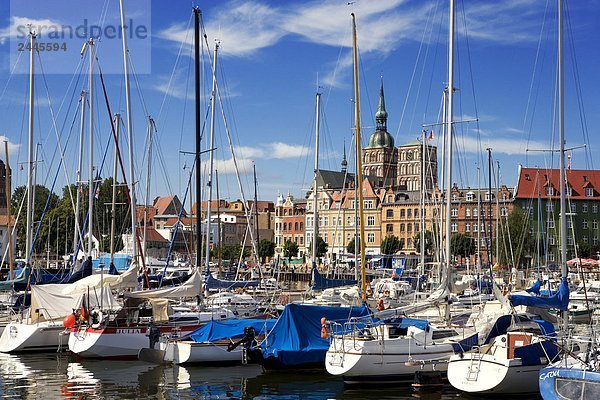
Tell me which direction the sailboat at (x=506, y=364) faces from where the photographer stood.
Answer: facing away from the viewer and to the right of the viewer

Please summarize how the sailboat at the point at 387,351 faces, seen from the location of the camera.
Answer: facing away from the viewer and to the right of the viewer

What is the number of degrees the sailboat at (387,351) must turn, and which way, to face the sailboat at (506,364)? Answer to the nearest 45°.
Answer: approximately 90° to its right

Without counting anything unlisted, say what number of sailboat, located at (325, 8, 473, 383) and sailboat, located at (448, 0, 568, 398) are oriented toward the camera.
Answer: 0

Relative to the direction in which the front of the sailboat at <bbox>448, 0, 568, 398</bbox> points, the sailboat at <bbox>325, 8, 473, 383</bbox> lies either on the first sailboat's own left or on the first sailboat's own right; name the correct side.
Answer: on the first sailboat's own left
